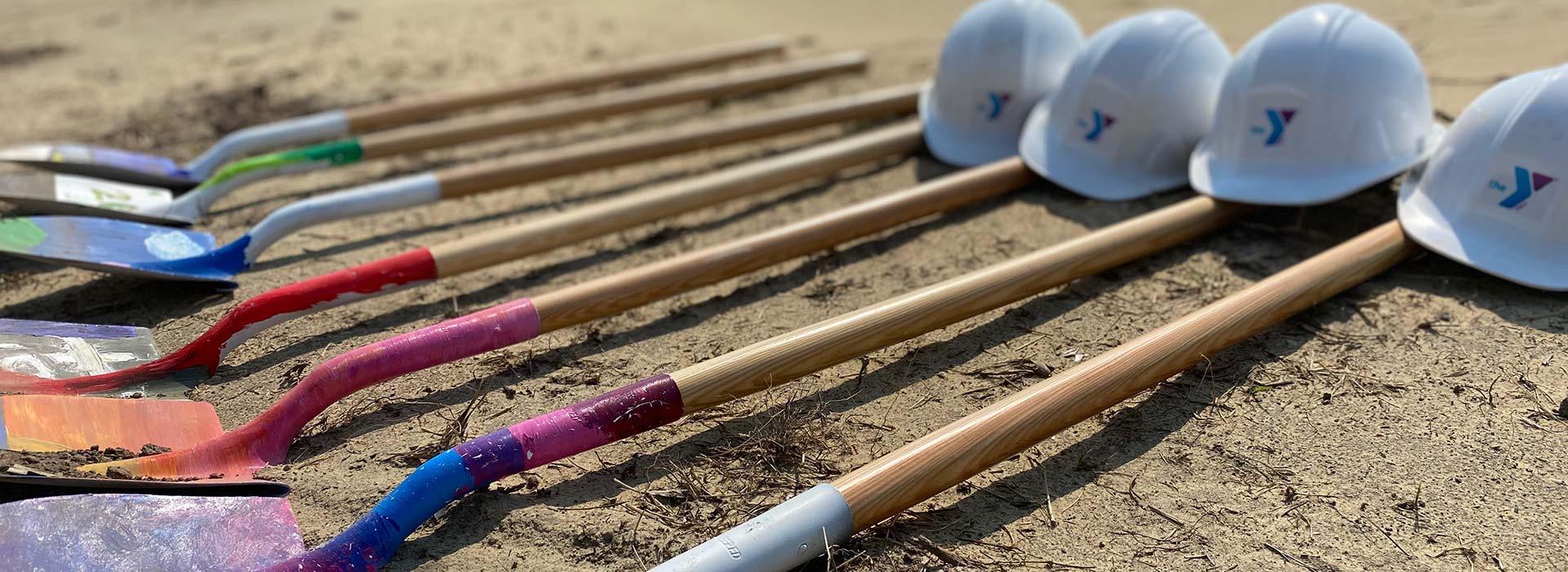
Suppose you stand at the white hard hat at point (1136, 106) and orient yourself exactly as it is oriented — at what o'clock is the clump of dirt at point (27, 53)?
The clump of dirt is roughly at 2 o'clock from the white hard hat.

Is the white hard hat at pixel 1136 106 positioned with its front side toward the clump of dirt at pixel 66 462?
yes

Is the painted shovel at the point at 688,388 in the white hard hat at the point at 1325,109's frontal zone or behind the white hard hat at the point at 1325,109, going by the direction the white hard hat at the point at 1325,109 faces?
frontal zone

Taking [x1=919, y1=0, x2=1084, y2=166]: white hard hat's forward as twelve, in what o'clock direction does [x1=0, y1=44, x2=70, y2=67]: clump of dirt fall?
The clump of dirt is roughly at 2 o'clock from the white hard hat.

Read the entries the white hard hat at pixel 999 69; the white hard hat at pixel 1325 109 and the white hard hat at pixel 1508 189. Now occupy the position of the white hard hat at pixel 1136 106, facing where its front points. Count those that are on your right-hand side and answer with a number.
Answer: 1

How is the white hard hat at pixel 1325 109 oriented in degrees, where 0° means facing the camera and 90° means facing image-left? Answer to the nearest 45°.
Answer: approximately 45°

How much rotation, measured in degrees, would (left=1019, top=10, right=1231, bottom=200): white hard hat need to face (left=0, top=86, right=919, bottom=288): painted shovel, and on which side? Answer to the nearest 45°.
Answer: approximately 45° to its right

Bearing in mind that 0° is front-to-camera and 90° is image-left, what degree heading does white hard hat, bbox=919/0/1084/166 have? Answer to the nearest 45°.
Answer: approximately 45°

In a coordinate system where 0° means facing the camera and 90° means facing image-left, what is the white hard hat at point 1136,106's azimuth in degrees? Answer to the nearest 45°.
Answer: approximately 45°

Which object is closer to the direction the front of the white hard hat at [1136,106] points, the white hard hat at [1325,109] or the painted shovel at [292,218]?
the painted shovel

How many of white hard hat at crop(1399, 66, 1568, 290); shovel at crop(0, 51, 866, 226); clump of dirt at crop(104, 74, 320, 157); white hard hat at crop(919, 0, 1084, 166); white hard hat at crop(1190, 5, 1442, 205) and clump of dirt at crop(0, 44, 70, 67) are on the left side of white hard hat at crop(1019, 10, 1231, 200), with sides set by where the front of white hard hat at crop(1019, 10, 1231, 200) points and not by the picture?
2

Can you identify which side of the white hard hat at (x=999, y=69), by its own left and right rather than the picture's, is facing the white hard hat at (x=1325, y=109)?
left
